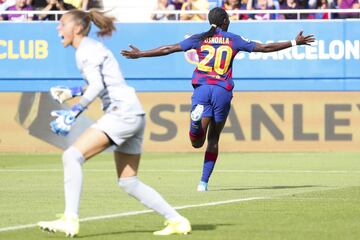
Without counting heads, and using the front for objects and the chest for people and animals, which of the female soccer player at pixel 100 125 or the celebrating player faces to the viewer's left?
the female soccer player

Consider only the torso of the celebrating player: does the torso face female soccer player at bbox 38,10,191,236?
no

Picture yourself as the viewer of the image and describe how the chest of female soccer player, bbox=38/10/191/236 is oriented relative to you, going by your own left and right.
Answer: facing to the left of the viewer

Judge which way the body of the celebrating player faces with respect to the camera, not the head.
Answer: away from the camera

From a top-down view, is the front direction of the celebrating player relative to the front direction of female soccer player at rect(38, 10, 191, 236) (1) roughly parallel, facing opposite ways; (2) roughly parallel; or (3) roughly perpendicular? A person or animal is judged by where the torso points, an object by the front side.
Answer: roughly perpendicular

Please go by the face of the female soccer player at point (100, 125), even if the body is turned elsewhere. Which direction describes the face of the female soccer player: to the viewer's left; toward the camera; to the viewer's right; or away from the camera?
to the viewer's left

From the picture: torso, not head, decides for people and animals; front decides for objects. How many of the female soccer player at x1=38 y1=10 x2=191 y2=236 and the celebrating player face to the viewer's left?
1

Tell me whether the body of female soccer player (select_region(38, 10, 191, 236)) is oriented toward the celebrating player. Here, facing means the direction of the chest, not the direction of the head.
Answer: no
